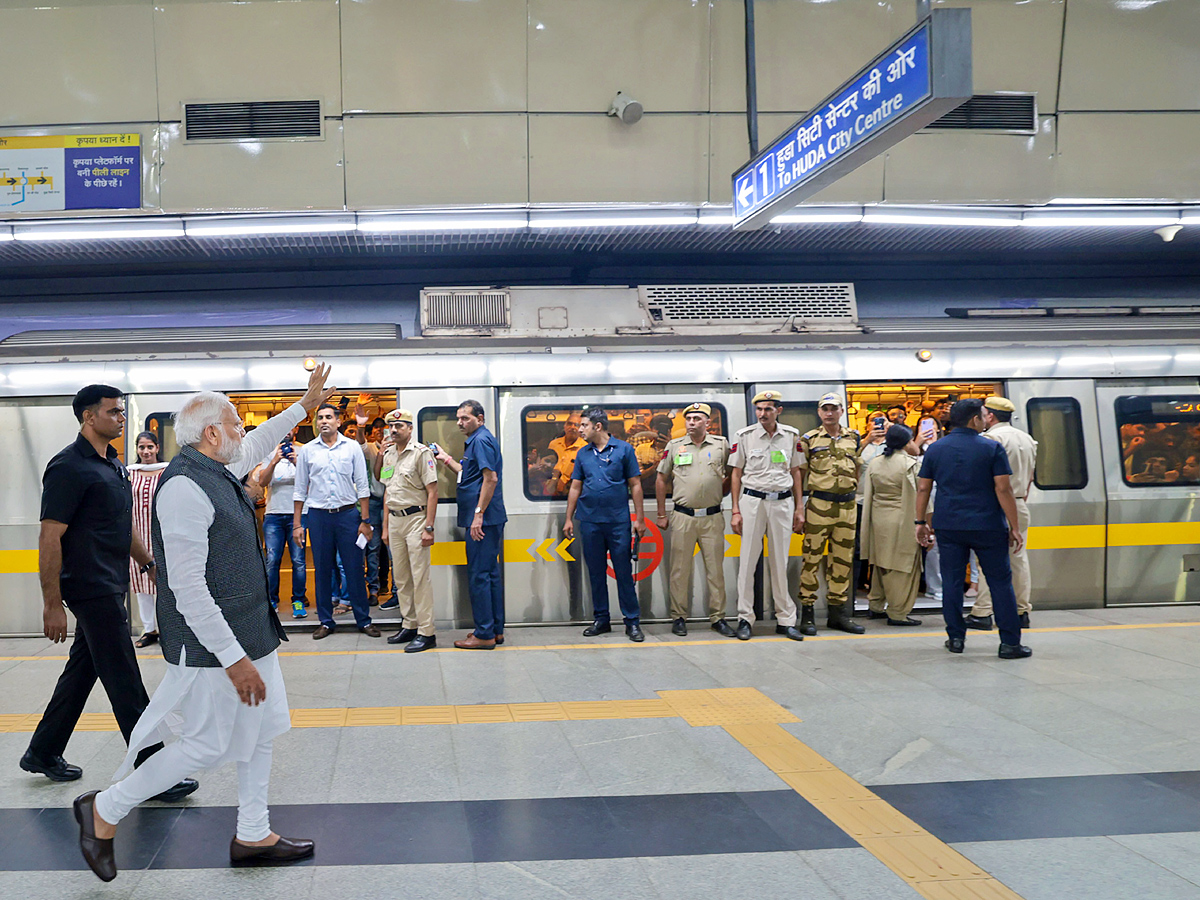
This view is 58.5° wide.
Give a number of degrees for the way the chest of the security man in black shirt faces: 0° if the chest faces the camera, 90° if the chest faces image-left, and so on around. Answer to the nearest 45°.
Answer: approximately 270°

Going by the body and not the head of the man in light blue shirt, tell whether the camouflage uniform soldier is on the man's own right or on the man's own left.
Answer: on the man's own left

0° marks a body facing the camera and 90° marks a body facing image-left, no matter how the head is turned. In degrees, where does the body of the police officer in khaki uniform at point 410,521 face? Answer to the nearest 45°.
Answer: approximately 45°

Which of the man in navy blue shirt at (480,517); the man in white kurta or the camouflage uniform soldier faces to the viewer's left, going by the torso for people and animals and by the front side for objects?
the man in navy blue shirt

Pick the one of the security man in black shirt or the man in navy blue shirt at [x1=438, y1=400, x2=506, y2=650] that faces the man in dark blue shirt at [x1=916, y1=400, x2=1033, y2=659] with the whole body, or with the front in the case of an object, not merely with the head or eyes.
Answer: the security man in black shirt

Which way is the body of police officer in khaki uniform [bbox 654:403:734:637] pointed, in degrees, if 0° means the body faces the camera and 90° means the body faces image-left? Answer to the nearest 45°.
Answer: approximately 0°

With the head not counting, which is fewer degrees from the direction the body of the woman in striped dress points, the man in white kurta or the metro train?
the man in white kurta

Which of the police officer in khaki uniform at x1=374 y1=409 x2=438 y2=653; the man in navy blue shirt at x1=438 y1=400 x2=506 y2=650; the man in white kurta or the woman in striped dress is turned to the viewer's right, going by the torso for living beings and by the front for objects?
the man in white kurta

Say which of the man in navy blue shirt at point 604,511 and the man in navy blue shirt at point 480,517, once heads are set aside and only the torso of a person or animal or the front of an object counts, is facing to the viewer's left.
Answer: the man in navy blue shirt at point 480,517

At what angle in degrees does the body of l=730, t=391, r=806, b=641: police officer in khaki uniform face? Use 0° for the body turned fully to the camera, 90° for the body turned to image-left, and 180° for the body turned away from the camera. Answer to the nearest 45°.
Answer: approximately 0°

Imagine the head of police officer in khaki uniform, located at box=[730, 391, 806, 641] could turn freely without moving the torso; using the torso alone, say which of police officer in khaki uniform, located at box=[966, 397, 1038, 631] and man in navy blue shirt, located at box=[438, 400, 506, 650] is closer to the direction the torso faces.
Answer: the man in navy blue shirt

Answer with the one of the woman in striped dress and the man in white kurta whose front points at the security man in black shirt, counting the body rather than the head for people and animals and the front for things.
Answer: the woman in striped dress

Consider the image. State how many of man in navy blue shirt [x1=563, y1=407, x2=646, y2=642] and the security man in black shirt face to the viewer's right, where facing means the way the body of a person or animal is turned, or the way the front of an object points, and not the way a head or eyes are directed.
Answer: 1
